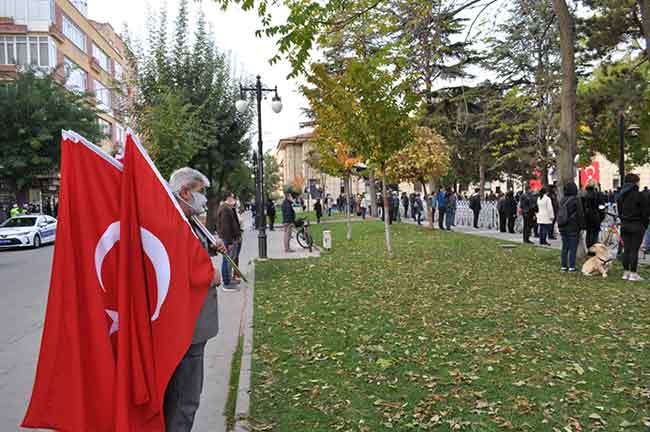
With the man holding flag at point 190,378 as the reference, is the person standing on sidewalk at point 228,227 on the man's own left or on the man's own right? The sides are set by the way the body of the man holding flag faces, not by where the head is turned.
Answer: on the man's own left

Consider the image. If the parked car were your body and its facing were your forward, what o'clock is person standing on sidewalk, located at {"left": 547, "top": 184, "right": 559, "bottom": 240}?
The person standing on sidewalk is roughly at 9 o'clock from the parked car.

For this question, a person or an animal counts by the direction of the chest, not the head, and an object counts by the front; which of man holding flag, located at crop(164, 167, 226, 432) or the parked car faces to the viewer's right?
the man holding flag

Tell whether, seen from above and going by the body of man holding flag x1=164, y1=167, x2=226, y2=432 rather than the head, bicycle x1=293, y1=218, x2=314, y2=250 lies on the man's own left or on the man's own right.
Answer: on the man's own left

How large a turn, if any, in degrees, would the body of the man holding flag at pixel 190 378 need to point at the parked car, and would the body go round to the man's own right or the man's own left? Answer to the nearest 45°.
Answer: approximately 90° to the man's own left

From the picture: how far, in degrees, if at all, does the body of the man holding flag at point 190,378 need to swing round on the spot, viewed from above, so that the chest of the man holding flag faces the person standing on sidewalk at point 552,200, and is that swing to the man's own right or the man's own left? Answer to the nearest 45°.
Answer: approximately 45° to the man's own left

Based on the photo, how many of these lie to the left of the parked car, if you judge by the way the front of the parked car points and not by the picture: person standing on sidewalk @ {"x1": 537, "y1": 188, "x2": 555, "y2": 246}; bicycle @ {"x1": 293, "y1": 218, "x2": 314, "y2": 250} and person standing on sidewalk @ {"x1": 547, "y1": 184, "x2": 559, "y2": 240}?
3

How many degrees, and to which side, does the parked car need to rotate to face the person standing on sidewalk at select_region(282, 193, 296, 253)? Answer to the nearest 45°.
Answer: approximately 90° to its left

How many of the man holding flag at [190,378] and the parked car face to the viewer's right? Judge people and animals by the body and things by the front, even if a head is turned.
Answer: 1

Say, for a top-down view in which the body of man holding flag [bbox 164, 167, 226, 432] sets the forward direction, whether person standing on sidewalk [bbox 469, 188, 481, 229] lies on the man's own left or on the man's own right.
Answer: on the man's own left

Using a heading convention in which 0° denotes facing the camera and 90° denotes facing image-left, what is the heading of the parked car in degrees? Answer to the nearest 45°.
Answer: approximately 45°
